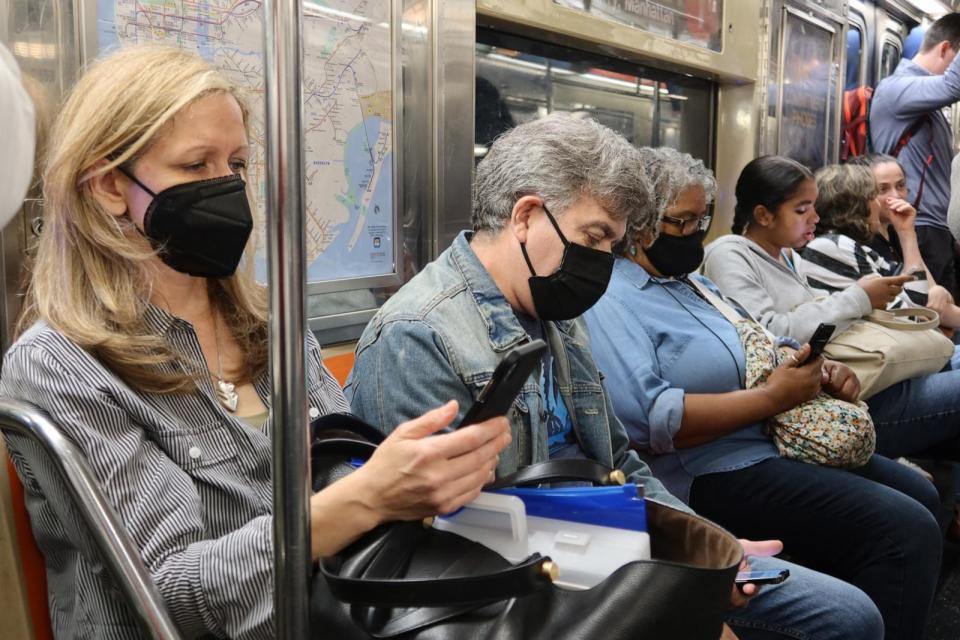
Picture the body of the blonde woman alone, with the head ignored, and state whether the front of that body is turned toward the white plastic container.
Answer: yes

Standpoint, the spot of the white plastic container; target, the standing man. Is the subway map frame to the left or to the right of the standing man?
left

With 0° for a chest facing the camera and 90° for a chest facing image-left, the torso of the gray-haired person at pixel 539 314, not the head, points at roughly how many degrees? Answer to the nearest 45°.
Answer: approximately 315°

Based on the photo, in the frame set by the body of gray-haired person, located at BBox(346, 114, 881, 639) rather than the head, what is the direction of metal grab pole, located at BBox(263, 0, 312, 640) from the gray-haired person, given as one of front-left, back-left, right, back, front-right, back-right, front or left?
front-right

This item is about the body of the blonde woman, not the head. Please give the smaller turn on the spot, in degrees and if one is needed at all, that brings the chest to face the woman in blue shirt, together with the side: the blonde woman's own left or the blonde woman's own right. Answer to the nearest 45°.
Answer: approximately 90° to the blonde woman's own left

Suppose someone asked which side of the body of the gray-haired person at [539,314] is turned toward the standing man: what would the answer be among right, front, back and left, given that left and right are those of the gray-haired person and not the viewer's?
left

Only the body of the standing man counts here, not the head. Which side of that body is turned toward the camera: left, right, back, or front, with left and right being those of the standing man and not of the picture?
right

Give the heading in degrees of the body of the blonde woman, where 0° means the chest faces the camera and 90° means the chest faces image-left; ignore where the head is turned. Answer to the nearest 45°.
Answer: approximately 315°

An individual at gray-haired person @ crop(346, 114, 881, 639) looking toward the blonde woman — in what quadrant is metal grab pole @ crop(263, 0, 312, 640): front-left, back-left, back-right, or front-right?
front-left
